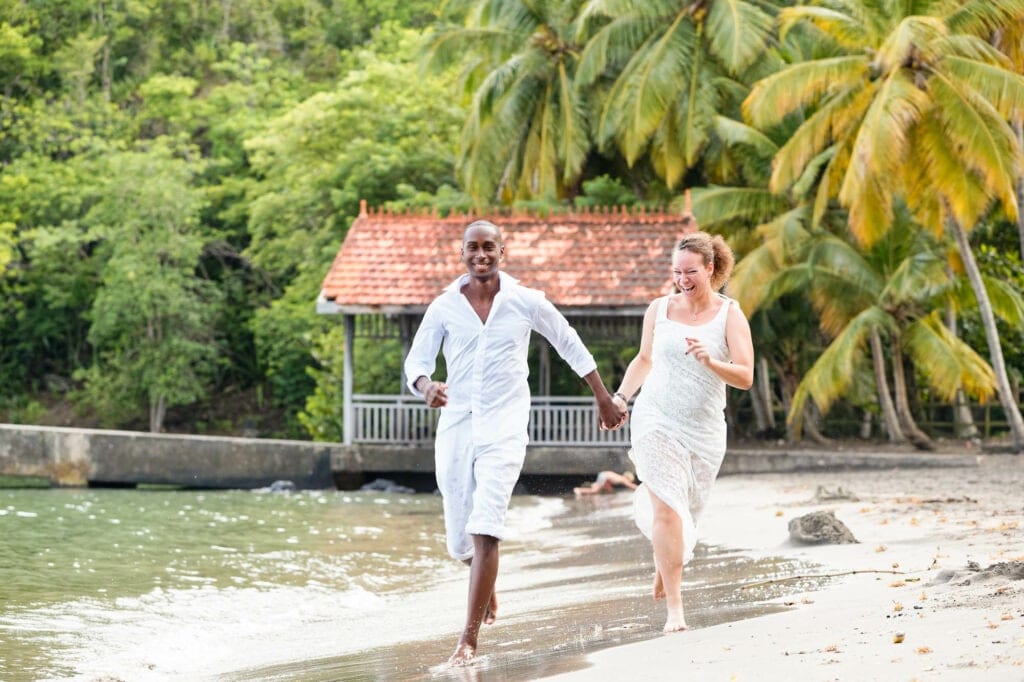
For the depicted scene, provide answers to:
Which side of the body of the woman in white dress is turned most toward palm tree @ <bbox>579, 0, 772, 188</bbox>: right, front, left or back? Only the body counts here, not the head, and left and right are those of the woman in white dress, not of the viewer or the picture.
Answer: back

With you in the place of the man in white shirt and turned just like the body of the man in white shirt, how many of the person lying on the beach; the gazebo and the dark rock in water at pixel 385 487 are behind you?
3

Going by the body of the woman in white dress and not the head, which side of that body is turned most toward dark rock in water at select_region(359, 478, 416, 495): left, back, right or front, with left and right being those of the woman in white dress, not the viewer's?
back

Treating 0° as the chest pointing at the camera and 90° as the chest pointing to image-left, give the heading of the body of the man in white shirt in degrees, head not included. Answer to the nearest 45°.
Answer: approximately 0°

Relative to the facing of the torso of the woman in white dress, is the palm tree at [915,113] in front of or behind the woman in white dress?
behind

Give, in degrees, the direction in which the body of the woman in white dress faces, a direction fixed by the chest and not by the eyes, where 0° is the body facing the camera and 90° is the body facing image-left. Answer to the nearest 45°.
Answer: approximately 0°

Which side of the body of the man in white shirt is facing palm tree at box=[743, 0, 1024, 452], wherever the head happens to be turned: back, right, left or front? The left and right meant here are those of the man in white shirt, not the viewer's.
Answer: back

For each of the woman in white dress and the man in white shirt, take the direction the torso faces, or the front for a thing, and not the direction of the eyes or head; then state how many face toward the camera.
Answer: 2

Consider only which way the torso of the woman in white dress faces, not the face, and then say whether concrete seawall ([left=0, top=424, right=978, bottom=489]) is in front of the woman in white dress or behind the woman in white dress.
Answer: behind
